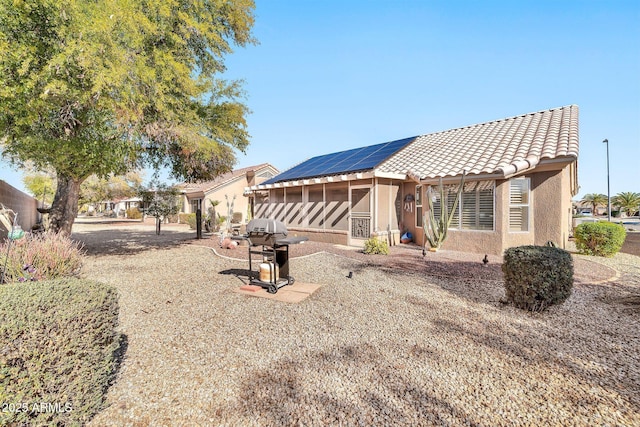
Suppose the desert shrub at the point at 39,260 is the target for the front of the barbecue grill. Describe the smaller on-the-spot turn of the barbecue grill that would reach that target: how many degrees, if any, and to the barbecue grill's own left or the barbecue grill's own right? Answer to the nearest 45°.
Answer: approximately 45° to the barbecue grill's own right

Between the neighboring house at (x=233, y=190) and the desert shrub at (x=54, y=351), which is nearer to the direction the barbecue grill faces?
the desert shrub

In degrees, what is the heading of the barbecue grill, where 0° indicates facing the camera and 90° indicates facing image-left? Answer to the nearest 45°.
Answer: approximately 45°

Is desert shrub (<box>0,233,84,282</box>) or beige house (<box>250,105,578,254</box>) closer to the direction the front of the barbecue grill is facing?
the desert shrub

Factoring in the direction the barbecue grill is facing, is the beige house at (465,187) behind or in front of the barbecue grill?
behind

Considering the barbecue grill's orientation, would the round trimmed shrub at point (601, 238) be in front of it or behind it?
behind

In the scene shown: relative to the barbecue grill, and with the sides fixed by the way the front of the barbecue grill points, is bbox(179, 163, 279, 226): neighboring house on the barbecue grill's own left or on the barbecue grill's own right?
on the barbecue grill's own right

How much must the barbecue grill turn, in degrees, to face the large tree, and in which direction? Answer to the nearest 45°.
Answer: approximately 90° to its right
